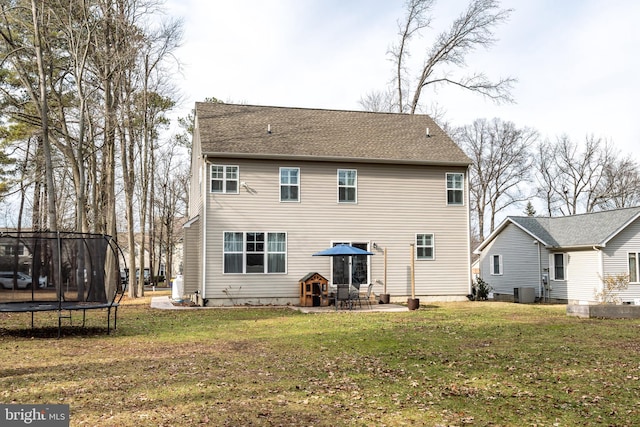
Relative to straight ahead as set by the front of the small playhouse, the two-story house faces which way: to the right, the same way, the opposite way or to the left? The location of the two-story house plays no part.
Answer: the opposite way

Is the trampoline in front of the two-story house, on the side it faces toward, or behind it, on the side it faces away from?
behind

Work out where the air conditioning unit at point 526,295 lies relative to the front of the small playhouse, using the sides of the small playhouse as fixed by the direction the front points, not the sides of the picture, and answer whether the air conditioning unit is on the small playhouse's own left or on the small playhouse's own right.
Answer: on the small playhouse's own left

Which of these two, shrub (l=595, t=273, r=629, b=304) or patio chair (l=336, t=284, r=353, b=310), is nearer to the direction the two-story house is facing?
the shrub

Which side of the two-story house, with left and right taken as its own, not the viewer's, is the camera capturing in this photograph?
back

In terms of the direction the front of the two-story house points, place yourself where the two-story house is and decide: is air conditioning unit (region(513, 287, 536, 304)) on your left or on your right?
on your right

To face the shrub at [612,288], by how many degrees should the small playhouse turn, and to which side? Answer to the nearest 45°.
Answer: approximately 90° to its left

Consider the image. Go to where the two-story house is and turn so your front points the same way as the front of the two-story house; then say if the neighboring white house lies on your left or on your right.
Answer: on your right

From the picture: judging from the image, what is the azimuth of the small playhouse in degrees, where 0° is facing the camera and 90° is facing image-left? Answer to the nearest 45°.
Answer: approximately 0°

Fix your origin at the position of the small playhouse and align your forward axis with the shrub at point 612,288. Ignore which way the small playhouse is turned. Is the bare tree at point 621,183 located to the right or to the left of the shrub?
left
